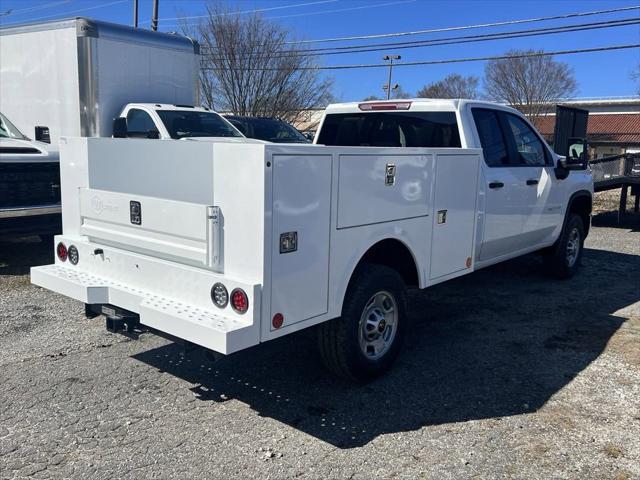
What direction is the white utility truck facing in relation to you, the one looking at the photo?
facing away from the viewer and to the right of the viewer

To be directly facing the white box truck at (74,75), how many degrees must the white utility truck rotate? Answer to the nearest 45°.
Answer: approximately 90° to its left

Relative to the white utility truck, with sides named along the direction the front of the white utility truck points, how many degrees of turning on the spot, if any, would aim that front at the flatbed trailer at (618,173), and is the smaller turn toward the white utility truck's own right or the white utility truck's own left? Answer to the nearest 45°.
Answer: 0° — it already faces it

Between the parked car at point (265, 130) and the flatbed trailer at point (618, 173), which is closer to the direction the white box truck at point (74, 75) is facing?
the flatbed trailer
